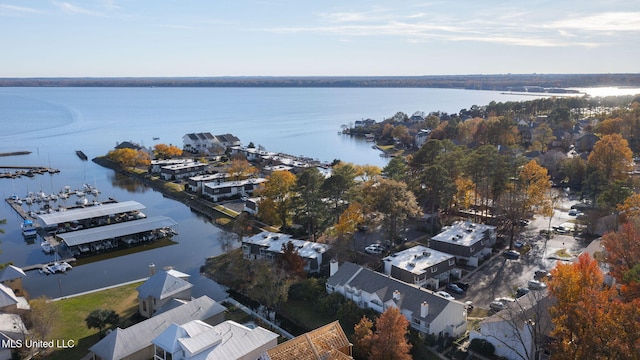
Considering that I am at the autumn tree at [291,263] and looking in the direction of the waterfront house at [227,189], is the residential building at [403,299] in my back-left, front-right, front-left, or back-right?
back-right

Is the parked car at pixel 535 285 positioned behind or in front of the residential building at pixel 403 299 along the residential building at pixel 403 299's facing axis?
behind

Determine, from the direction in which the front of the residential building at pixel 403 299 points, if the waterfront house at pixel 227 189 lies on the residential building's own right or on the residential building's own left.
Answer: on the residential building's own right

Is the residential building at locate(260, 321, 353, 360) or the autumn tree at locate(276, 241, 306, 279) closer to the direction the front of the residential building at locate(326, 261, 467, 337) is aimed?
the residential building

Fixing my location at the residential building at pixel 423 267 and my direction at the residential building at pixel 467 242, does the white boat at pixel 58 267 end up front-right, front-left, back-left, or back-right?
back-left

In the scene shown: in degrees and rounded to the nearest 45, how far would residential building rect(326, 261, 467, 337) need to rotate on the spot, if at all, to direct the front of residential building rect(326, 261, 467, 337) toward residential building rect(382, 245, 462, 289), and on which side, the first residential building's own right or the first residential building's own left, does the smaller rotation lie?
approximately 135° to the first residential building's own right

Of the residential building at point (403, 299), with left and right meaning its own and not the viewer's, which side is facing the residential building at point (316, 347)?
back
